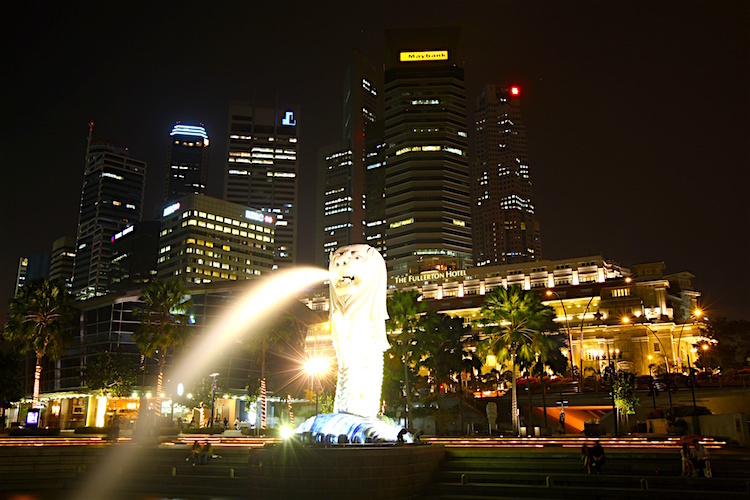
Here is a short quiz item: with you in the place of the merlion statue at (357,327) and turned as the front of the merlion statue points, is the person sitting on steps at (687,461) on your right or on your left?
on your left

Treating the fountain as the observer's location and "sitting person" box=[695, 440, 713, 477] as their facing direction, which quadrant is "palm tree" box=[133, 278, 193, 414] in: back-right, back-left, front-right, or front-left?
back-left

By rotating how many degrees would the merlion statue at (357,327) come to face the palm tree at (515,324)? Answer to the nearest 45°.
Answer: approximately 180°

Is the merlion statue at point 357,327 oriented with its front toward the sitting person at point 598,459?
no

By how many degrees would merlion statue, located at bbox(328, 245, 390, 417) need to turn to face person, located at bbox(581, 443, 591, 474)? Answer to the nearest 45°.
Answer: approximately 135° to its left

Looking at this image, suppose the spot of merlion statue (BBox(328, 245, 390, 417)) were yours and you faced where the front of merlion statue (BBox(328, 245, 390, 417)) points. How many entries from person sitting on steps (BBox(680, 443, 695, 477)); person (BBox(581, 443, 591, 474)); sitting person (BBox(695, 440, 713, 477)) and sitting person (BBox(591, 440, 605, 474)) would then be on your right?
0

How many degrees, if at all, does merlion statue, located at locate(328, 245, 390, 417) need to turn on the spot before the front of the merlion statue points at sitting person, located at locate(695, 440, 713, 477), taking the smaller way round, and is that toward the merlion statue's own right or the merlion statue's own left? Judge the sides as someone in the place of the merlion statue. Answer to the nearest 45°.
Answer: approximately 135° to the merlion statue's own left

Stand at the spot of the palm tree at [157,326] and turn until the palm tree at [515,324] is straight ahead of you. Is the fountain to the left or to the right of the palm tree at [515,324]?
right

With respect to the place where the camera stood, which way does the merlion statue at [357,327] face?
facing the viewer and to the left of the viewer

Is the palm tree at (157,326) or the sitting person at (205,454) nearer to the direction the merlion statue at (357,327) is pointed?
the sitting person

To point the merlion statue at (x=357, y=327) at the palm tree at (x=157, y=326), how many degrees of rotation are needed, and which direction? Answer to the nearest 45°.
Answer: approximately 90° to its right

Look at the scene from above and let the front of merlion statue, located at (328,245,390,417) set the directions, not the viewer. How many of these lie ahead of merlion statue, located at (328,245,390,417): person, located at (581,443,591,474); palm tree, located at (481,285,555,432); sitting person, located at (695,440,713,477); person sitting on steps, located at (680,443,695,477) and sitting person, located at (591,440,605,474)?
0
